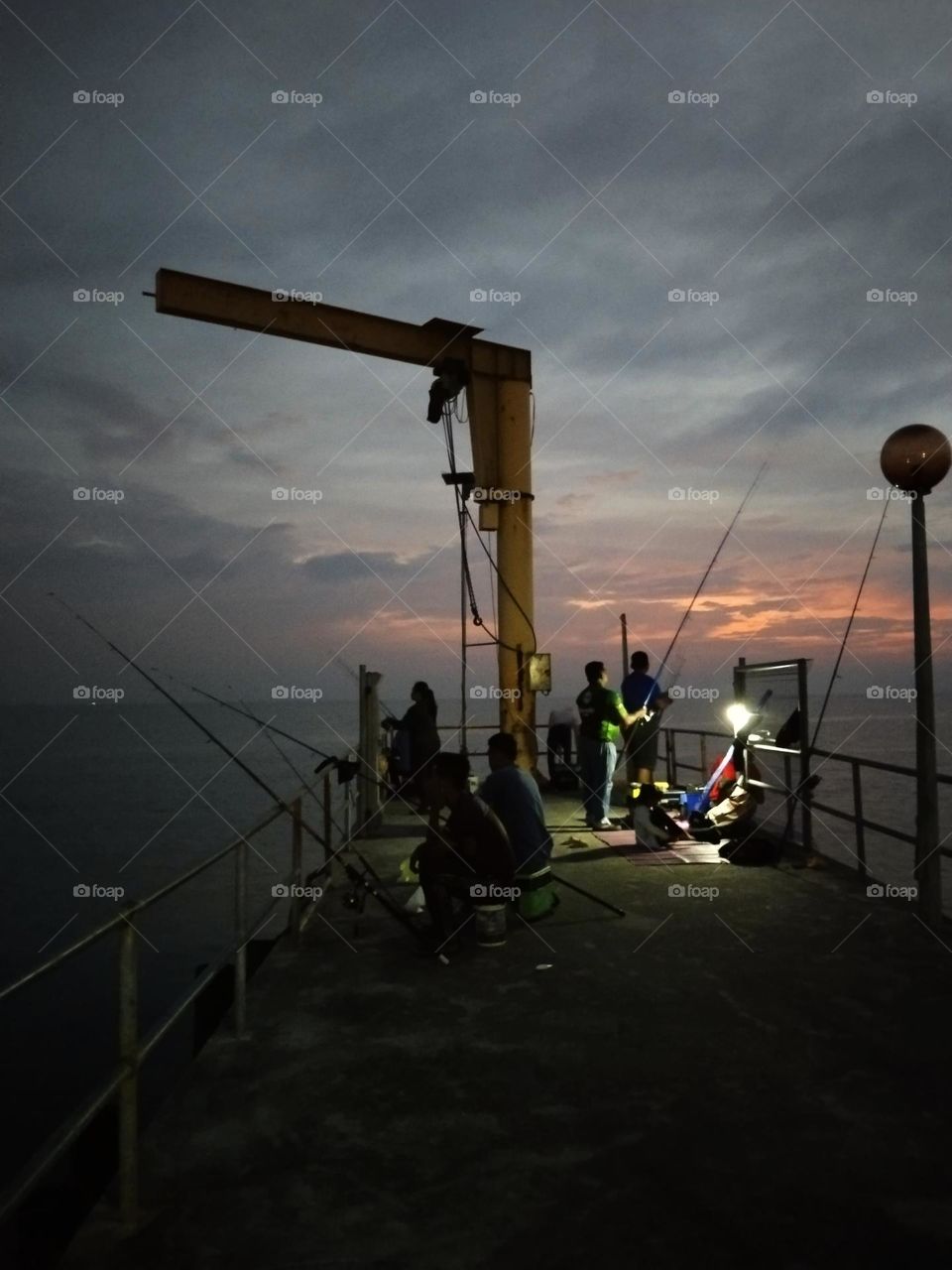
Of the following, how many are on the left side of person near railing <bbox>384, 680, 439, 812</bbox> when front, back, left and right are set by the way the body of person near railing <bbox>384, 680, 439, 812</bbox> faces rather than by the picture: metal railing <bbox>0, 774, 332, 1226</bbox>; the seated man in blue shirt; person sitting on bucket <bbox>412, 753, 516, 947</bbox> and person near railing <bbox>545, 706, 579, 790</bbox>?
3

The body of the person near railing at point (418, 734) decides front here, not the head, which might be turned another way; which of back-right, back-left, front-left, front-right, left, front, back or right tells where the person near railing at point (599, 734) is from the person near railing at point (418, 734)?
back-left

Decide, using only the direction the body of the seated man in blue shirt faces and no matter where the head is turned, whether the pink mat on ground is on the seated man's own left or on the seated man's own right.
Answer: on the seated man's own right

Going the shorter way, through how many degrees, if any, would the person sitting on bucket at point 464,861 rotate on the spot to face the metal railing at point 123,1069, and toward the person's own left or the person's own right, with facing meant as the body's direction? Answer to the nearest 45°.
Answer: approximately 90° to the person's own left

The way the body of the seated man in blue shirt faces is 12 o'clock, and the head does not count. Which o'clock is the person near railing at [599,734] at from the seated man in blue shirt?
The person near railing is roughly at 2 o'clock from the seated man in blue shirt.

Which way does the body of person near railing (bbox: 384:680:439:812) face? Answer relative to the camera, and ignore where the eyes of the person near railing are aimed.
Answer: to the viewer's left

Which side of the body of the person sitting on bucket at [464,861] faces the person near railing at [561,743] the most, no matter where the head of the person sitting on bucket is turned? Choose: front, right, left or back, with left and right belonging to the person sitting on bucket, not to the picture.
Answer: right

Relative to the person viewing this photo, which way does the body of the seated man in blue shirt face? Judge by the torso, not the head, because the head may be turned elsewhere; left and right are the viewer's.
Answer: facing away from the viewer and to the left of the viewer

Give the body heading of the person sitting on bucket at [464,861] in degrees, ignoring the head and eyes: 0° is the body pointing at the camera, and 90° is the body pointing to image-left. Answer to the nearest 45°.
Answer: approximately 90°

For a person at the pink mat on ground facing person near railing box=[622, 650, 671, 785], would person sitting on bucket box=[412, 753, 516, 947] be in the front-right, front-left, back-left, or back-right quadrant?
back-left

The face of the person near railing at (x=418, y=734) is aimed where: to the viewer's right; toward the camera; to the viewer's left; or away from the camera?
to the viewer's left
